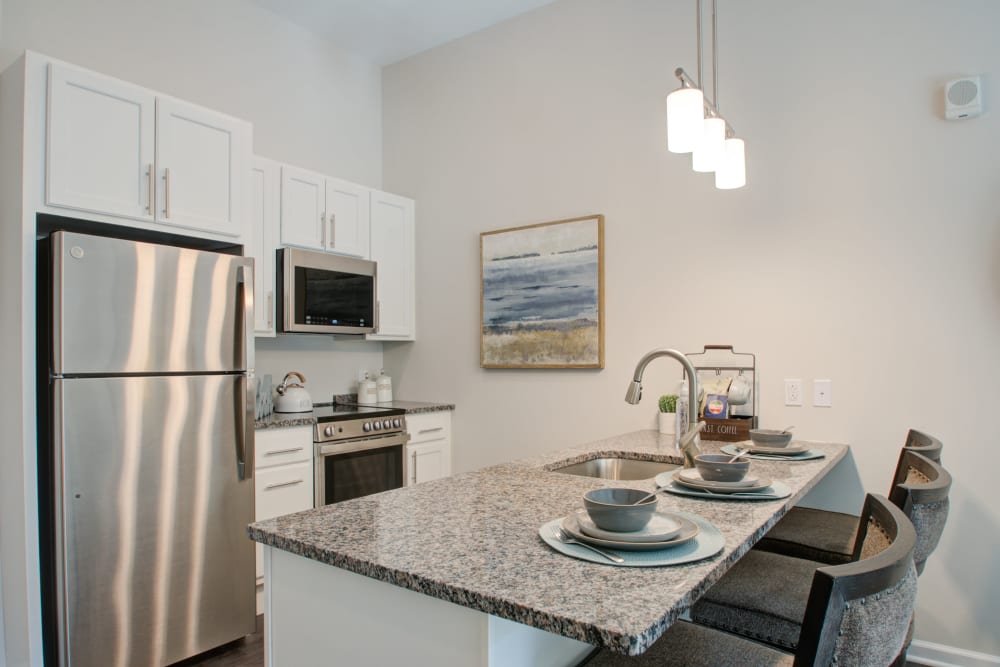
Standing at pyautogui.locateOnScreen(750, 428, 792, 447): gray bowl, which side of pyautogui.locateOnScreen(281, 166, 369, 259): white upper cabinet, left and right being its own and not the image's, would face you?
front

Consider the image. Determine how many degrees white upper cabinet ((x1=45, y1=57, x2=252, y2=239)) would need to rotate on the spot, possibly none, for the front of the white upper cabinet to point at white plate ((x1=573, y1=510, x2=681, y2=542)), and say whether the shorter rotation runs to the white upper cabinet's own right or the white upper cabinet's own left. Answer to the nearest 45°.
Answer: approximately 45° to the white upper cabinet's own right

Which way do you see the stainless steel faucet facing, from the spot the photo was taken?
facing to the left of the viewer

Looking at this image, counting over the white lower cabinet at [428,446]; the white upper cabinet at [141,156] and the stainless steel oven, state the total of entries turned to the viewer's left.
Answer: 0

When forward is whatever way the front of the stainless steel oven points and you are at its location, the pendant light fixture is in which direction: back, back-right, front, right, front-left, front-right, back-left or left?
front

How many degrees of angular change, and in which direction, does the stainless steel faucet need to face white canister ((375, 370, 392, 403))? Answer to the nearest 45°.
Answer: approximately 45° to its right

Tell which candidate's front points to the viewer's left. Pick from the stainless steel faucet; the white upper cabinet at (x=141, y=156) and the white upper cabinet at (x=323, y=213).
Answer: the stainless steel faucet

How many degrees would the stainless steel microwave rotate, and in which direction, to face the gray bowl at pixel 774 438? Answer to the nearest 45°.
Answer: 0° — it already faces it

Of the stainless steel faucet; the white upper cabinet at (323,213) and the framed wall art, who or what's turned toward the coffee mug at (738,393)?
the white upper cabinet

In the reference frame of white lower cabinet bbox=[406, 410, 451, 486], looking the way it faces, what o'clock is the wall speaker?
The wall speaker is roughly at 12 o'clock from the white lower cabinet.

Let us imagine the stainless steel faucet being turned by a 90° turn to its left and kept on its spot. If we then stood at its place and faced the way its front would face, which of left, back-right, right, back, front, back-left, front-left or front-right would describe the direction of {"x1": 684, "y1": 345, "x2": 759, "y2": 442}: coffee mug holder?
back

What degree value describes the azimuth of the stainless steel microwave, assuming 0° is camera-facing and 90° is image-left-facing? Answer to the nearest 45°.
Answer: approximately 315°

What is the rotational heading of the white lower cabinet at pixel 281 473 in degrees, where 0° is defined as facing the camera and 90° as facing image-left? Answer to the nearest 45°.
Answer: approximately 315°

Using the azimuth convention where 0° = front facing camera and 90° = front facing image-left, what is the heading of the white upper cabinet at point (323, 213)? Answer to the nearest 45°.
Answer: approximately 315°

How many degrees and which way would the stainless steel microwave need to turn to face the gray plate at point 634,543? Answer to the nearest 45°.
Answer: approximately 45° to its right
